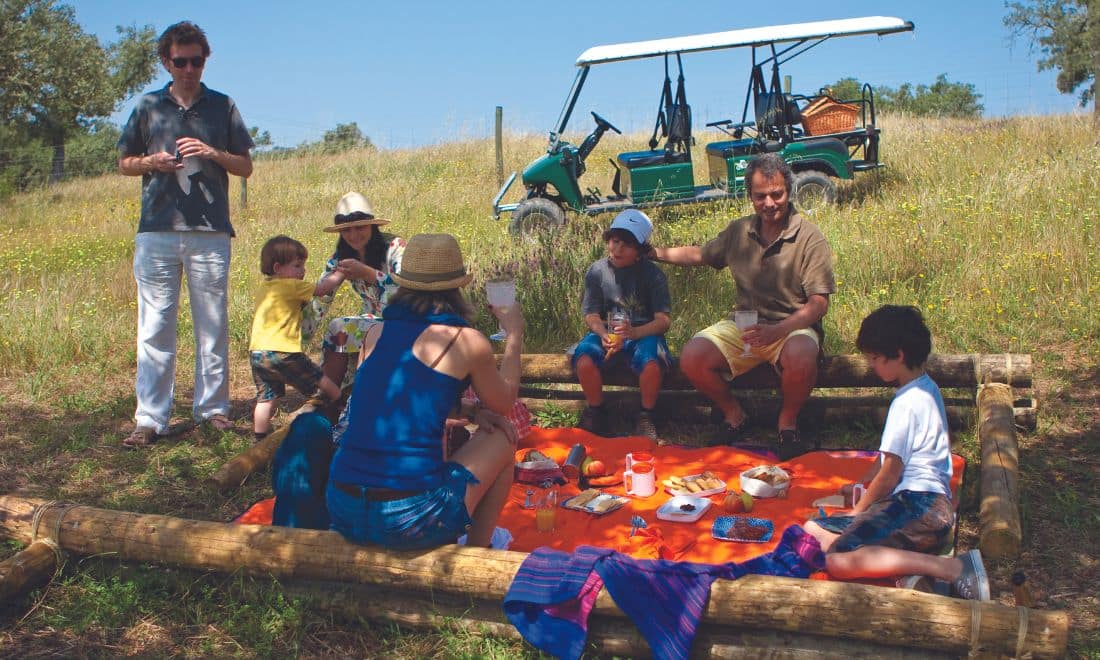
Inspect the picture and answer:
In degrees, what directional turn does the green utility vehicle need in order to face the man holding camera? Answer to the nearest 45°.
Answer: approximately 45° to its left

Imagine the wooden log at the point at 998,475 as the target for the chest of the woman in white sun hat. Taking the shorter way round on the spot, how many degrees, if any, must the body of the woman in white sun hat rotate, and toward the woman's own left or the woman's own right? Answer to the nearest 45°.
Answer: approximately 90° to the woman's own left

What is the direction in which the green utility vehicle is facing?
to the viewer's left

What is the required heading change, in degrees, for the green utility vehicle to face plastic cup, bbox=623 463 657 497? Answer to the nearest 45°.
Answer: approximately 90° to its left

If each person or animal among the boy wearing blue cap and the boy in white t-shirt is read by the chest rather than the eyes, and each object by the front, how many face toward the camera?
1

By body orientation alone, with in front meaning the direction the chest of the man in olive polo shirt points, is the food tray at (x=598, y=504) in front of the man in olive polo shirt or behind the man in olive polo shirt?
in front

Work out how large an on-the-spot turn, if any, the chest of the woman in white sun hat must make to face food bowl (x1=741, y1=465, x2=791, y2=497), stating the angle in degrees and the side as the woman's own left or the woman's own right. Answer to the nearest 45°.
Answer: approximately 90° to the woman's own left

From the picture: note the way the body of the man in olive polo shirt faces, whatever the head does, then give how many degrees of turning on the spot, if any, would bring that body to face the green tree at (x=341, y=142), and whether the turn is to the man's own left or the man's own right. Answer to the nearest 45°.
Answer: approximately 135° to the man's own right

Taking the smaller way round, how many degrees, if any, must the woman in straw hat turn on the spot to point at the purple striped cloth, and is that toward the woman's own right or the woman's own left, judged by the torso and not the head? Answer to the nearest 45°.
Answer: approximately 90° to the woman's own right

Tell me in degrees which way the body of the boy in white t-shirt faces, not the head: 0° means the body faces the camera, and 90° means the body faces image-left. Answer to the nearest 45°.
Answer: approximately 90°

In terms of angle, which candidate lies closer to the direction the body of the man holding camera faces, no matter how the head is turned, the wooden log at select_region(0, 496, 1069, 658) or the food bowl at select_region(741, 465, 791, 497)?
the wooden log

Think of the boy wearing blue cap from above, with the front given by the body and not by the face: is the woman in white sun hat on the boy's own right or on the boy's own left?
on the boy's own right
